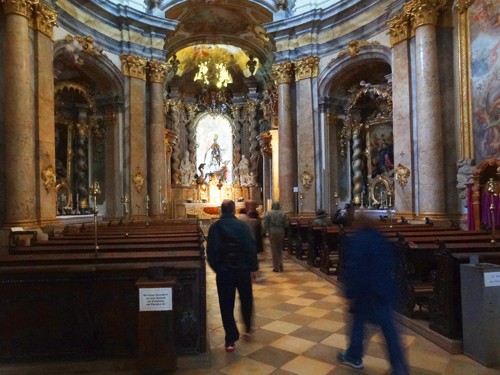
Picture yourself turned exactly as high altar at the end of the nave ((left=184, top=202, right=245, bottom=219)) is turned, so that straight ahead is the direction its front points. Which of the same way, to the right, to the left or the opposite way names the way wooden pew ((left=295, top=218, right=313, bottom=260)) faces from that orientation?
the opposite way

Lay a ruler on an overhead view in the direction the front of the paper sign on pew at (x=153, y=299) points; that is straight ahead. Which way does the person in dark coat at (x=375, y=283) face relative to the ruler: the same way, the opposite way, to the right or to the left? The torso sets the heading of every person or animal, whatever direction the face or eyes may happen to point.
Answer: the opposite way

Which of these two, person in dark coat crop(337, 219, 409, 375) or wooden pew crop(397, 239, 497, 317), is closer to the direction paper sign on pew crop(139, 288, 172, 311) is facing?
the person in dark coat

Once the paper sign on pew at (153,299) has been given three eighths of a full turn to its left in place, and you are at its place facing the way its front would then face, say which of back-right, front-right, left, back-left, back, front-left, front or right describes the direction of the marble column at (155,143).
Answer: front-left

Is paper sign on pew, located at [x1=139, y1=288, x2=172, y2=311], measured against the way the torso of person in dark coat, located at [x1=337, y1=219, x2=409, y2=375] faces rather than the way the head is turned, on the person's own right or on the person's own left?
on the person's own left

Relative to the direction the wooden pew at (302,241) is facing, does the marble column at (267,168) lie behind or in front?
in front

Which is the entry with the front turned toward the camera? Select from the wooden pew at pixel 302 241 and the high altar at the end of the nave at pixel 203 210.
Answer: the high altar at the end of the nave

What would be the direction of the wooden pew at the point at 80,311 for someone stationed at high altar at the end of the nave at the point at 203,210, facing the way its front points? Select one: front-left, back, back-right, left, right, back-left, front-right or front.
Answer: front

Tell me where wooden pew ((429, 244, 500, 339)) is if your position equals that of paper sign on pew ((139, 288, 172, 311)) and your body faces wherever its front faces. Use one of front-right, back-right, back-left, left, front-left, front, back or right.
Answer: left

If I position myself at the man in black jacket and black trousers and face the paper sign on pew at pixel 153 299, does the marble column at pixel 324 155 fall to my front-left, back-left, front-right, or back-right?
back-right

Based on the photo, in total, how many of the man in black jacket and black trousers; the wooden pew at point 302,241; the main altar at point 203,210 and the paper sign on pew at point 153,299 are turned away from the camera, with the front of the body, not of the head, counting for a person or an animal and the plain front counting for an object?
2

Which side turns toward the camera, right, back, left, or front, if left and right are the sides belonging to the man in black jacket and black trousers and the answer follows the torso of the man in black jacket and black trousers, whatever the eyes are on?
back

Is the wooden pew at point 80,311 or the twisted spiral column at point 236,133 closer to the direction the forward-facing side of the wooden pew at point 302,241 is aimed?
the twisted spiral column

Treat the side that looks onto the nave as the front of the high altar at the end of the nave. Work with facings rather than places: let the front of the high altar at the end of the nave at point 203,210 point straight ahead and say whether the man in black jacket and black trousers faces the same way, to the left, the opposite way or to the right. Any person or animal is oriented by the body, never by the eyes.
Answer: the opposite way

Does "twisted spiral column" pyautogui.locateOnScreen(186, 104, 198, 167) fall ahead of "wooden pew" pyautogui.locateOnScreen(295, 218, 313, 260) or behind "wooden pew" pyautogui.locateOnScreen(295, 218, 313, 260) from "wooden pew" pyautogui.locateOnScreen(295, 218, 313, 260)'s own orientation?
ahead

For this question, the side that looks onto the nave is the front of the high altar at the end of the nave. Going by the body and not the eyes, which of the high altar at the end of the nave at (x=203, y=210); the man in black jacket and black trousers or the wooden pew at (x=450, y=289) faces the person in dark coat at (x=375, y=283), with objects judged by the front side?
the high altar at the end of the nave

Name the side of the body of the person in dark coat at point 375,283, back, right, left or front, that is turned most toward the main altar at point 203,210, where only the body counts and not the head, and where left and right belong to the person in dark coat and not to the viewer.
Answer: front

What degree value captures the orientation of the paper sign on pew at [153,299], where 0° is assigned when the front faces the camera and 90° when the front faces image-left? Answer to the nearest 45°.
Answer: approximately 0°

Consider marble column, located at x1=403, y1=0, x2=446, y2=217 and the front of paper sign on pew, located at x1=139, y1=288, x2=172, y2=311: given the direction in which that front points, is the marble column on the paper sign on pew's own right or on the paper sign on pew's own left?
on the paper sign on pew's own left
